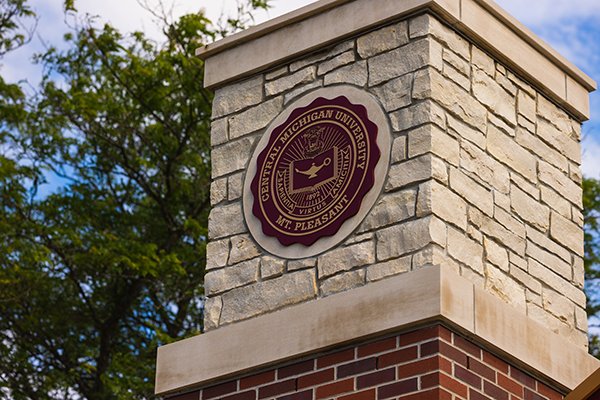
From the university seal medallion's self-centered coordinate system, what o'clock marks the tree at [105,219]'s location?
The tree is roughly at 4 o'clock from the university seal medallion.

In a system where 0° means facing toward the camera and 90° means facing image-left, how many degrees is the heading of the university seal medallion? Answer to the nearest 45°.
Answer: approximately 45°
